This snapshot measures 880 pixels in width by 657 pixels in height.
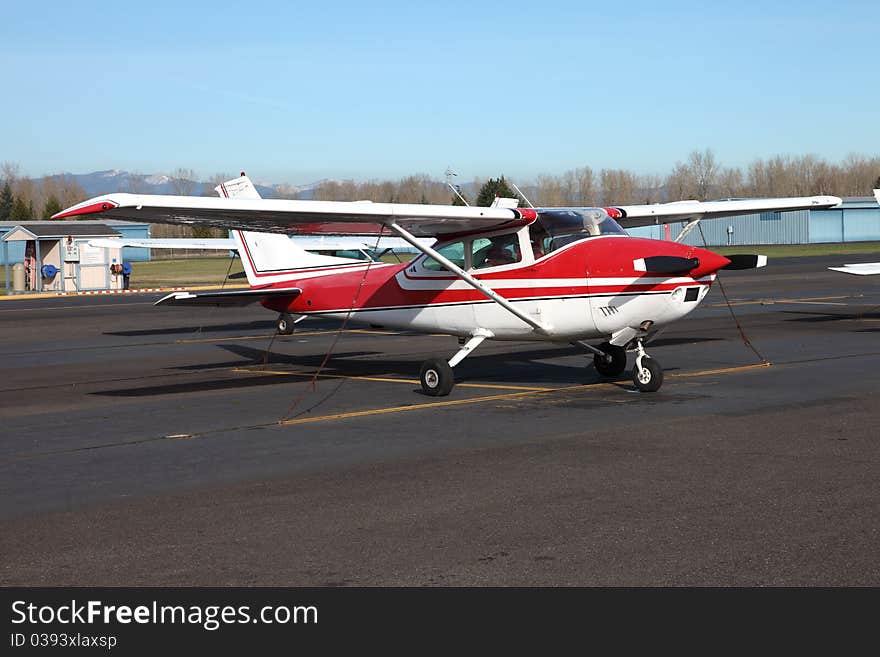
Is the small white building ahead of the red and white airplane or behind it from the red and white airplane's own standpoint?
behind

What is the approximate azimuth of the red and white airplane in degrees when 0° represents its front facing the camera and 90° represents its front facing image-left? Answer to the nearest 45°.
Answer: approximately 315°
